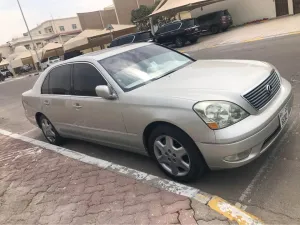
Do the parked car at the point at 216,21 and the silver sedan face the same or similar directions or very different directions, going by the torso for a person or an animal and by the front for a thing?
very different directions

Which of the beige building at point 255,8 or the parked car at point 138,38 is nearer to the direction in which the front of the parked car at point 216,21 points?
the parked car

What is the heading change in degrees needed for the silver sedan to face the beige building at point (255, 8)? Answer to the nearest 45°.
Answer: approximately 90° to its left

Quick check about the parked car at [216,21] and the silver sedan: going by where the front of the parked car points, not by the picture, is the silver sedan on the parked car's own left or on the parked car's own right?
on the parked car's own left

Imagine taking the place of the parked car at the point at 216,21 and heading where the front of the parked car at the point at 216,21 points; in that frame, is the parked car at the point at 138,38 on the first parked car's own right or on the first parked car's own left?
on the first parked car's own left

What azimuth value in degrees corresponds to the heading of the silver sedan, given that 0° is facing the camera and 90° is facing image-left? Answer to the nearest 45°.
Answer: approximately 315°

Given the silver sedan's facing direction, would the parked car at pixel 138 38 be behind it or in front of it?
behind

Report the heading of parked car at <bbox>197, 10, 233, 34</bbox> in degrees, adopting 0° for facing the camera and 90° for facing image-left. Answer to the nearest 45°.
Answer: approximately 135°

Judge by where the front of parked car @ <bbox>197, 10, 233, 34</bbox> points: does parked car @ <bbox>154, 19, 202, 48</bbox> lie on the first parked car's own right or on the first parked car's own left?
on the first parked car's own left

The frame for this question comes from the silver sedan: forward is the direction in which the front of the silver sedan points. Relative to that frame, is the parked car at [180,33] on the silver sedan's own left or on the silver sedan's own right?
on the silver sedan's own left
